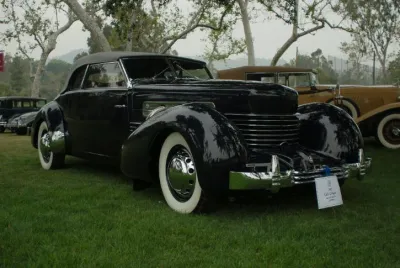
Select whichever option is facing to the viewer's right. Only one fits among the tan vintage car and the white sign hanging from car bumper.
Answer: the tan vintage car

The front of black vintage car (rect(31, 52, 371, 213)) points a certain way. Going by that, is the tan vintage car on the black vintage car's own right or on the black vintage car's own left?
on the black vintage car's own left

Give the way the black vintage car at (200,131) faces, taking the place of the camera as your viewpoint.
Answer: facing the viewer and to the right of the viewer

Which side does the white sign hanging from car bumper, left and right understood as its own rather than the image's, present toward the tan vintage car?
back

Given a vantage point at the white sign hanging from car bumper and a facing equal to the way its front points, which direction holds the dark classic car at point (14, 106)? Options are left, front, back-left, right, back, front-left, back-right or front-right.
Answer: back-right

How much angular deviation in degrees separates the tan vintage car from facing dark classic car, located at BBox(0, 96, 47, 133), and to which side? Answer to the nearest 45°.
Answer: approximately 135° to its left

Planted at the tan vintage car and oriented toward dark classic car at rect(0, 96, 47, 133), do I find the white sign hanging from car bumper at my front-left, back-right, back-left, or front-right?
back-left

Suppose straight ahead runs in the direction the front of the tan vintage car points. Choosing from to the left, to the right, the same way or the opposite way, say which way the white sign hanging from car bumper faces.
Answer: to the right

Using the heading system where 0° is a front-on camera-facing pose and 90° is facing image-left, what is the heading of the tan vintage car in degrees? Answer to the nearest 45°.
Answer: approximately 270°

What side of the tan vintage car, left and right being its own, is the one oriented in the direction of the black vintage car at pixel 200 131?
right

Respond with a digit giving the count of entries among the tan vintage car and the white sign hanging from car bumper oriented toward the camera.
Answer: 1
